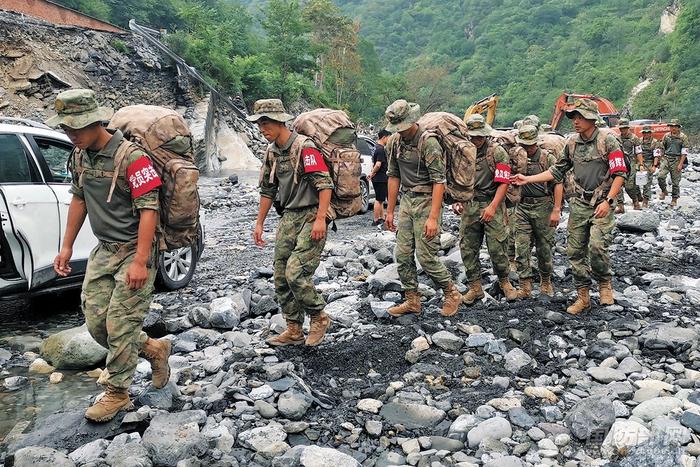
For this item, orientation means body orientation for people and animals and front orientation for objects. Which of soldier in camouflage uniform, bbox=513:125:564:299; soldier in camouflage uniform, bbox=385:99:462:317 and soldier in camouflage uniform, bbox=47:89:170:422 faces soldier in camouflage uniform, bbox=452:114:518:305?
soldier in camouflage uniform, bbox=513:125:564:299

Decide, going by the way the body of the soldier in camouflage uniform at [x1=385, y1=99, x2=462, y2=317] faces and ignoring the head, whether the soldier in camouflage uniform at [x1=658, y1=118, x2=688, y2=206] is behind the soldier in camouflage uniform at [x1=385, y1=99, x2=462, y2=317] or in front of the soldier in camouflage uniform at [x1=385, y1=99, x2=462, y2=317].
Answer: behind

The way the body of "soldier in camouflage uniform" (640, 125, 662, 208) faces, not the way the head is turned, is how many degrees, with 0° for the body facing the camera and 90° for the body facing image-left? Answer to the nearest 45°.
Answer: approximately 45°

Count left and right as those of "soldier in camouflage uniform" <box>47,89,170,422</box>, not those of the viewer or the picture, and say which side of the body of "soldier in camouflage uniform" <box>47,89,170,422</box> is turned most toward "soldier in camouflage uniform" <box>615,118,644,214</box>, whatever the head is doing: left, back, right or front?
back

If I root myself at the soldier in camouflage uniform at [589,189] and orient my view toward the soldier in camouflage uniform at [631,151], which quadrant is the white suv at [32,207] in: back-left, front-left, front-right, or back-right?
back-left
